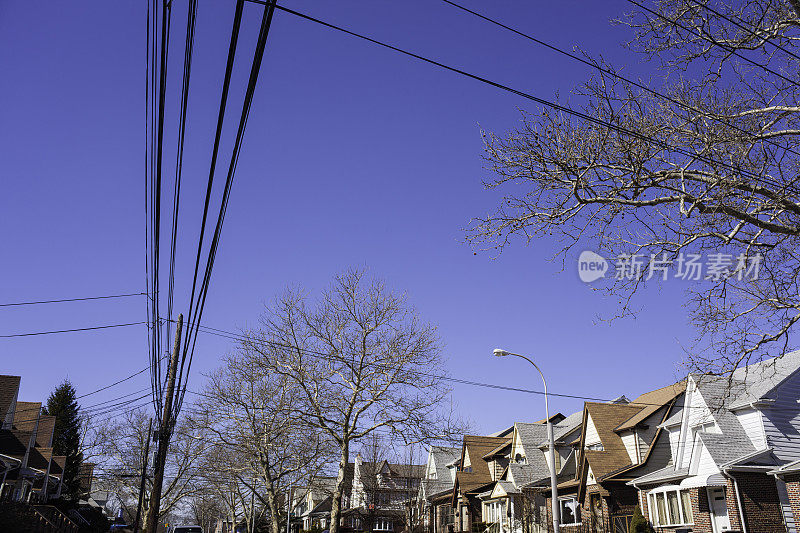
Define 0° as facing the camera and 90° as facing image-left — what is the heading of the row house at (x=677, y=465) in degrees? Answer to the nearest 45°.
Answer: approximately 45°

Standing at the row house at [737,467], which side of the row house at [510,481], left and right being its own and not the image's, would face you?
left

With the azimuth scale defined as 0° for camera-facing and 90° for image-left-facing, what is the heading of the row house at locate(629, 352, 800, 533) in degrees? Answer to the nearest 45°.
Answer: approximately 45°

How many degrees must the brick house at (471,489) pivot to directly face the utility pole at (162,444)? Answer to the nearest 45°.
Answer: approximately 45° to its left

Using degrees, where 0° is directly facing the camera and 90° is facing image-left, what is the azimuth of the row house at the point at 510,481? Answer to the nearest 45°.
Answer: approximately 45°
